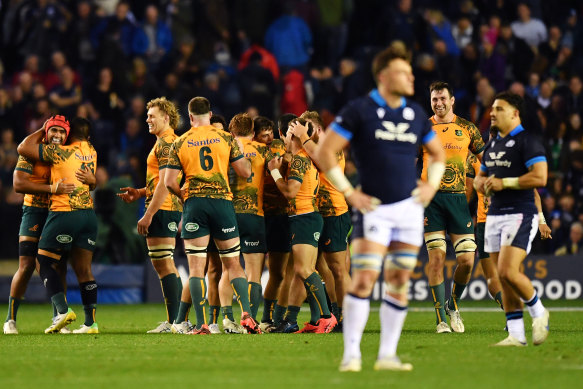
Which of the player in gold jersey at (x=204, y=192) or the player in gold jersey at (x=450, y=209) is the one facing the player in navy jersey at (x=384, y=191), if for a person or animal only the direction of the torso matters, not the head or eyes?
the player in gold jersey at (x=450, y=209)

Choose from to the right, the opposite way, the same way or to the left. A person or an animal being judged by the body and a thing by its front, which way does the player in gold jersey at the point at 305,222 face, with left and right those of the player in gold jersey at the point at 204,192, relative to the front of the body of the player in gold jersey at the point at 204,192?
to the left

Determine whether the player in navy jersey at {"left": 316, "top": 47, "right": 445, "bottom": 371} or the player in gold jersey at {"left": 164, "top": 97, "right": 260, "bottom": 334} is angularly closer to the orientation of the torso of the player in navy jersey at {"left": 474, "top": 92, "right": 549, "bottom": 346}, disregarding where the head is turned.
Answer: the player in navy jersey

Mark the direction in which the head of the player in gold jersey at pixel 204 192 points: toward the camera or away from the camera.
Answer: away from the camera

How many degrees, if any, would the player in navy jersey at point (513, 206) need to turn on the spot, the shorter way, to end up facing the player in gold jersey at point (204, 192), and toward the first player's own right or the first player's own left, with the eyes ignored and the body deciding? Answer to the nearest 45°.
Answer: approximately 45° to the first player's own right

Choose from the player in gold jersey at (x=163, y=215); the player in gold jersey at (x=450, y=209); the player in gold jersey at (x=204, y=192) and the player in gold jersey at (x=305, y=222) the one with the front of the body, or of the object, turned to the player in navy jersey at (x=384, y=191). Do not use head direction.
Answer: the player in gold jersey at (x=450, y=209)

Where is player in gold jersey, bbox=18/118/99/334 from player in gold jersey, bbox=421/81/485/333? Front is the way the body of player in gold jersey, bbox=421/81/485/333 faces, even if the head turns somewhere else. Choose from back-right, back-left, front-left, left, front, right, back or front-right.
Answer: right

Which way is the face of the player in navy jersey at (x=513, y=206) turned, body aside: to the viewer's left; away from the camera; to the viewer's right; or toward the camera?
to the viewer's left

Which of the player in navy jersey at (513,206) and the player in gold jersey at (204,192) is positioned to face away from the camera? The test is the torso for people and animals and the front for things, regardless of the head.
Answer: the player in gold jersey

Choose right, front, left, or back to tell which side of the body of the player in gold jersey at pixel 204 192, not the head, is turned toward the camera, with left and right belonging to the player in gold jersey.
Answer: back

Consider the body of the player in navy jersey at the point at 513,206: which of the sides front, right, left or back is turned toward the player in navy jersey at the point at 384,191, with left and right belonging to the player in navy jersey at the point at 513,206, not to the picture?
front

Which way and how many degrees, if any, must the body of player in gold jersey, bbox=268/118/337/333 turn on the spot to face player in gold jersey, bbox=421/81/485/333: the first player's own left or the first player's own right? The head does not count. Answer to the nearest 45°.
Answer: approximately 180°

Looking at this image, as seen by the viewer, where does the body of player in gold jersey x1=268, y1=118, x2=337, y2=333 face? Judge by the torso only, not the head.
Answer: to the viewer's left

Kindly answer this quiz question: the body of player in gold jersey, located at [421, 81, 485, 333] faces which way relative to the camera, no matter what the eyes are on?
toward the camera
